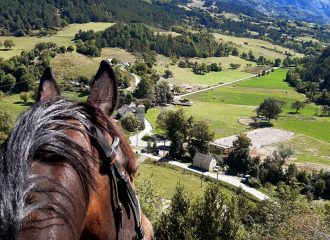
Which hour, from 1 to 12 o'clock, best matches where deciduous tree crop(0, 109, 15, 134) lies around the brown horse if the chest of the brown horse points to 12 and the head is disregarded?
The deciduous tree is roughly at 10 o'clock from the brown horse.

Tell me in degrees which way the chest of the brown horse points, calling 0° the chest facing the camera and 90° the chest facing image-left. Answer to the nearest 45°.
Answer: approximately 225°

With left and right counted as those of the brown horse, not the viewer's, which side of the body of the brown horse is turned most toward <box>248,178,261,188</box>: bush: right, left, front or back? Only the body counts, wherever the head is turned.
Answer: front

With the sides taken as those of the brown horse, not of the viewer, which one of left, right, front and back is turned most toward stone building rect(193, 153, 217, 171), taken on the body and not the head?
front

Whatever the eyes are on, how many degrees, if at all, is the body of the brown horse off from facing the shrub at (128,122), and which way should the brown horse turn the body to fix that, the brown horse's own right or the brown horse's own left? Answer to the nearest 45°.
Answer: approximately 45° to the brown horse's own left
